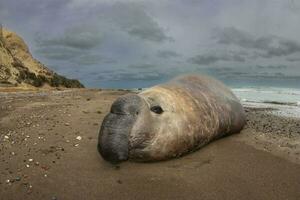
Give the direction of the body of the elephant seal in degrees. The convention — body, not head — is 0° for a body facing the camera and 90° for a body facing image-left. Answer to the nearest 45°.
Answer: approximately 45°
